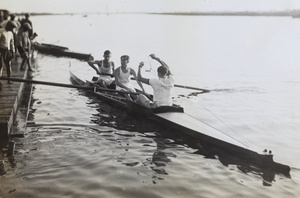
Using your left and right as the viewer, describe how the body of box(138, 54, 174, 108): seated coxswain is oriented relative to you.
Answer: facing away from the viewer and to the left of the viewer

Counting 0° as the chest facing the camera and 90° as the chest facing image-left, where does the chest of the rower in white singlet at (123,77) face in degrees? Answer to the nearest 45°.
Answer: approximately 315°

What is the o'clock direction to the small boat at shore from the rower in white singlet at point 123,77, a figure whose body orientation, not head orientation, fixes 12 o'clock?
The small boat at shore is roughly at 7 o'clock from the rower in white singlet.

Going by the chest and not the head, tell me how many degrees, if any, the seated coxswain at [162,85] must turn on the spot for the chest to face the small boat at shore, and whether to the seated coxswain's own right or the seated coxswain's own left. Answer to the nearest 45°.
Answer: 0° — they already face it

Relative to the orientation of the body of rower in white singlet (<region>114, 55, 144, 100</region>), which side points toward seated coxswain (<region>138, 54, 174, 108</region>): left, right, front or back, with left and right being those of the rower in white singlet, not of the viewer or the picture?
front
